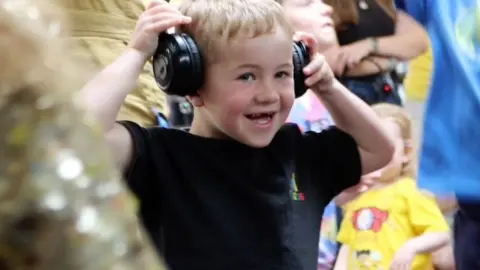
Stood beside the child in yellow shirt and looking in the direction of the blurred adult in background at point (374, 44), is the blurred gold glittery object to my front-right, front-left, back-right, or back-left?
back-left

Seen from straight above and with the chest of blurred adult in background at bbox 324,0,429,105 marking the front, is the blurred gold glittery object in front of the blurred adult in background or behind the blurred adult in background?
in front

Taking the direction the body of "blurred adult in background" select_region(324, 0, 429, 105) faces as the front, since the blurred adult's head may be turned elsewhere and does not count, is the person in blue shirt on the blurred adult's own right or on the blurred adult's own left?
on the blurred adult's own left

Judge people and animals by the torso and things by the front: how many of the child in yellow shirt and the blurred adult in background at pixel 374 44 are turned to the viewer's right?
0

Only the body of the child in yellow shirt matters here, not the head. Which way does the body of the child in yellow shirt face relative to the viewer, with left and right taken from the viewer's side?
facing the viewer and to the left of the viewer

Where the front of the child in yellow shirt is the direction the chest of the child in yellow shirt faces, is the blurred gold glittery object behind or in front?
in front

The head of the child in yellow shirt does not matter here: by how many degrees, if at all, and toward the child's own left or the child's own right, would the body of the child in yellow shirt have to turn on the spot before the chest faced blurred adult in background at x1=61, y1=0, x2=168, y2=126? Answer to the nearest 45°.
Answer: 0° — they already face them
